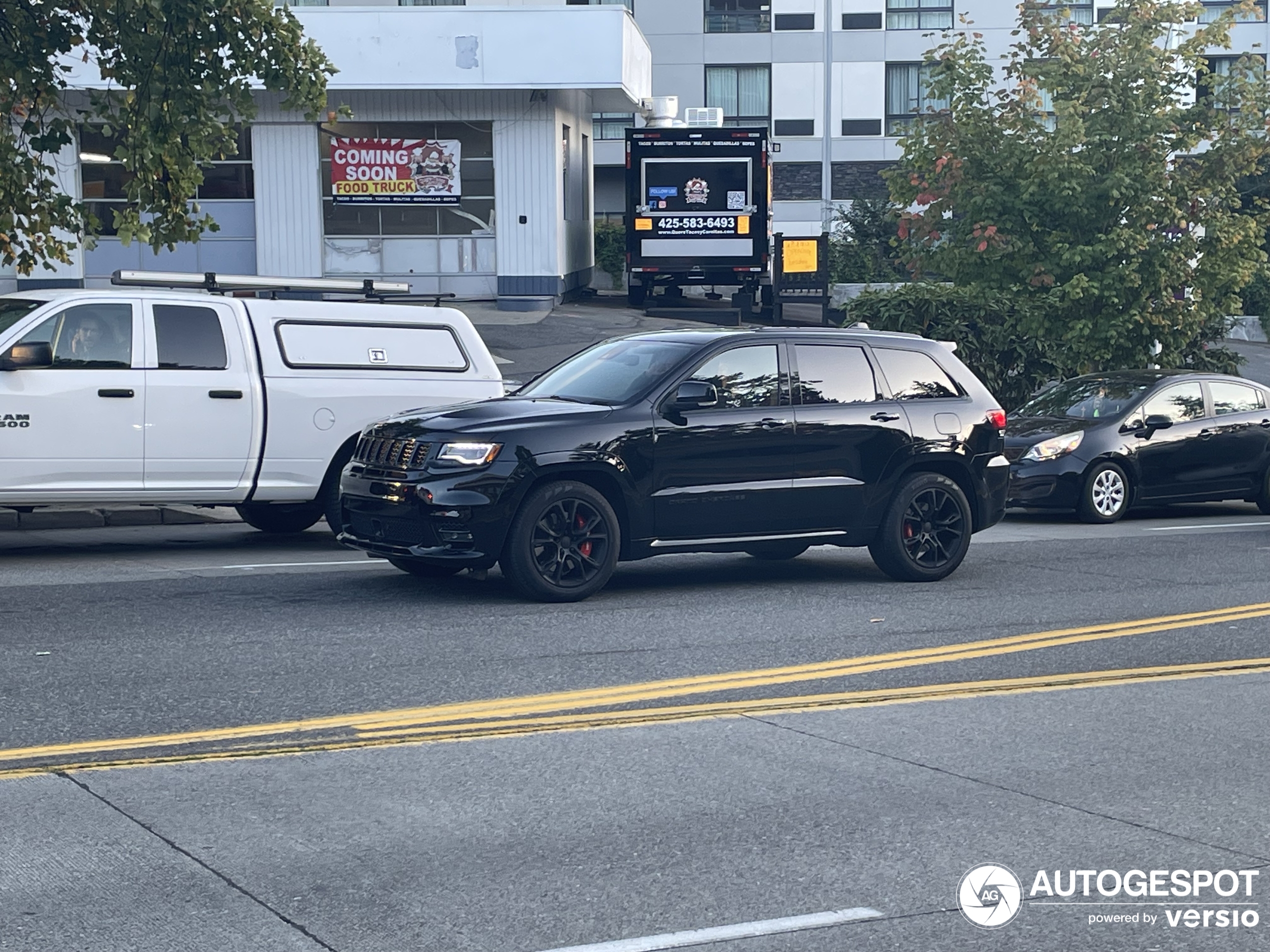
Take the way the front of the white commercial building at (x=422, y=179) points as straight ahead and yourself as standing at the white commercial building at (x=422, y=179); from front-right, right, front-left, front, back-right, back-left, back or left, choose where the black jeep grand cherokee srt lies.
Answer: front

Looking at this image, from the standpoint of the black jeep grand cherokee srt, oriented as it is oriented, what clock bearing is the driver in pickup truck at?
The driver in pickup truck is roughly at 2 o'clock from the black jeep grand cherokee srt.

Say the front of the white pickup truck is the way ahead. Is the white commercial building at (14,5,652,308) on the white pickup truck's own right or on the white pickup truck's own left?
on the white pickup truck's own right

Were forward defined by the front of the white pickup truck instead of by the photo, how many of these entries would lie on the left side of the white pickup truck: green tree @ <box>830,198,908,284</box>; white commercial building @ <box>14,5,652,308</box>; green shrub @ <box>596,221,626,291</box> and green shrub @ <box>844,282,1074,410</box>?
0

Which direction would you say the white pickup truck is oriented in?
to the viewer's left

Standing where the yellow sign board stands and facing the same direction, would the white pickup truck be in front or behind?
in front

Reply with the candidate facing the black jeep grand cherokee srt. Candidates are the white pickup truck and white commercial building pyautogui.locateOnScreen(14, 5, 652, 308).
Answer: the white commercial building

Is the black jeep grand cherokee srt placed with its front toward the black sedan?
no

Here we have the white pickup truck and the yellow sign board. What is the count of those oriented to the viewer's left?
1

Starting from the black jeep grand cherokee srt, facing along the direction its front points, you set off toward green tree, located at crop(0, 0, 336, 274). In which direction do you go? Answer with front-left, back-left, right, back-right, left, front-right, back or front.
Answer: right

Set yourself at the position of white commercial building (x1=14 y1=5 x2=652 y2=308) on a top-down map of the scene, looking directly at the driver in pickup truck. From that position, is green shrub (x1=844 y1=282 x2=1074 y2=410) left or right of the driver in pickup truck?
left

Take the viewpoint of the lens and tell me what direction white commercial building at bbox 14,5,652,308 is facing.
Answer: facing the viewer

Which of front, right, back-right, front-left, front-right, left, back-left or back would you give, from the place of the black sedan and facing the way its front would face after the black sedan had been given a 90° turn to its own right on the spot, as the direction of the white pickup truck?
left

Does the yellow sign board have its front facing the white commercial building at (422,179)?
no

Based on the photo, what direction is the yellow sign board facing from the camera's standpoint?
toward the camera

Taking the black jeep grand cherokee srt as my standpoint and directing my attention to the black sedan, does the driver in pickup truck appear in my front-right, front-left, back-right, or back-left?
back-left

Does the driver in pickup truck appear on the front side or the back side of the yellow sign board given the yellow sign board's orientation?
on the front side

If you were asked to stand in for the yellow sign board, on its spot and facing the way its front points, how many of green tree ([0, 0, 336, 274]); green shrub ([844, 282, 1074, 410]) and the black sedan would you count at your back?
0

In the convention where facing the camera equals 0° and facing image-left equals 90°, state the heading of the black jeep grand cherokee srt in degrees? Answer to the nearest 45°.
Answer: approximately 45°

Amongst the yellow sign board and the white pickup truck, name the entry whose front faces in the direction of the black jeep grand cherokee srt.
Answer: the yellow sign board
